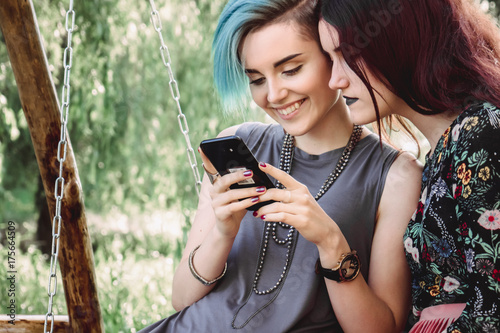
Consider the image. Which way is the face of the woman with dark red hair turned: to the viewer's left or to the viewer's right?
to the viewer's left

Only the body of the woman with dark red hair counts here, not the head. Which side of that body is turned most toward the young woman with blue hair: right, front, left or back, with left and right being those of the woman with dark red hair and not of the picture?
front

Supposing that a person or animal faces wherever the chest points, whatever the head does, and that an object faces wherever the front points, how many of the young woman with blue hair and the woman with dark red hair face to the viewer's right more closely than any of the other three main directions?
0

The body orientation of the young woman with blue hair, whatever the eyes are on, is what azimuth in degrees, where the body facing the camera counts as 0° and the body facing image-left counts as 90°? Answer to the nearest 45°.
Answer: approximately 45°

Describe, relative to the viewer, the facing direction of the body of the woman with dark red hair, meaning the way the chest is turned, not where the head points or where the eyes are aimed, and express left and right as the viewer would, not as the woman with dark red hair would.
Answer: facing to the left of the viewer
